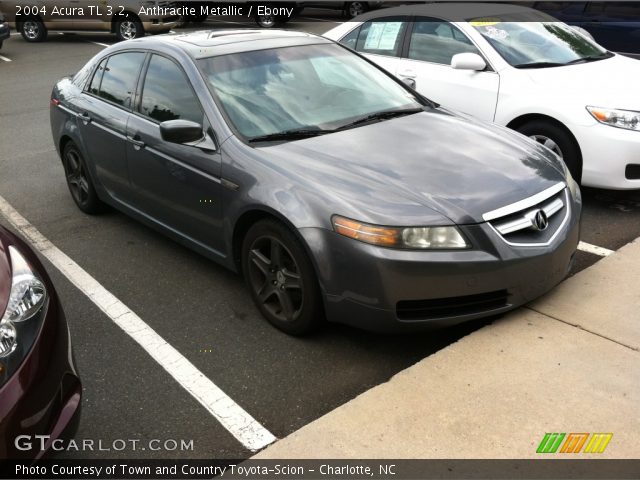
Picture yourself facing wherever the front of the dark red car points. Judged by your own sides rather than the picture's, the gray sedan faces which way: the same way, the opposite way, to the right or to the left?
the same way

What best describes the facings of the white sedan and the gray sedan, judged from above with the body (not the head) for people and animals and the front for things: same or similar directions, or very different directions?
same or similar directions

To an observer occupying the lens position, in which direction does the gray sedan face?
facing the viewer and to the right of the viewer

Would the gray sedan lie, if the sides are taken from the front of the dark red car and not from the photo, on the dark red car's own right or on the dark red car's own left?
on the dark red car's own left

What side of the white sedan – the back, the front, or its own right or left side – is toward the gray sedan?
right
